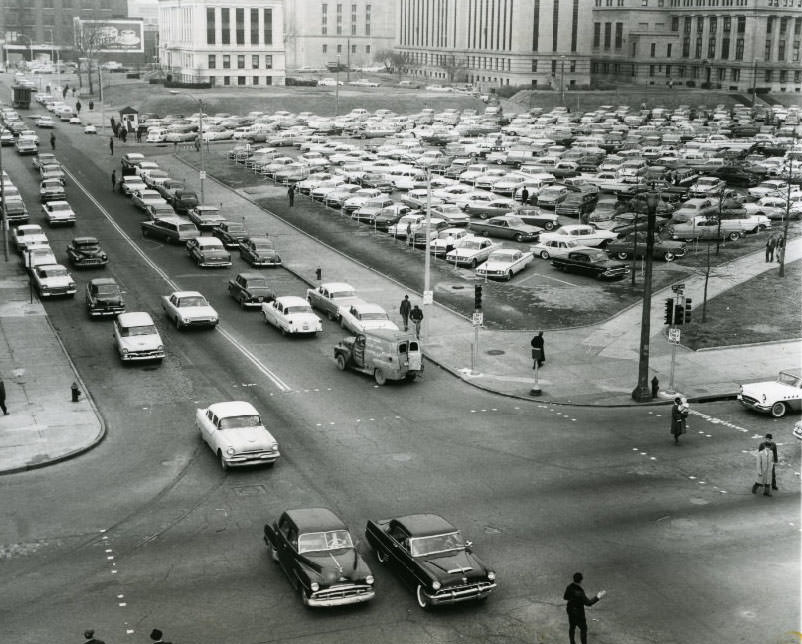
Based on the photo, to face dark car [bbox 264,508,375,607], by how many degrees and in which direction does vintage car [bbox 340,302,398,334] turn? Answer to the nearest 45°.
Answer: approximately 135° to its left

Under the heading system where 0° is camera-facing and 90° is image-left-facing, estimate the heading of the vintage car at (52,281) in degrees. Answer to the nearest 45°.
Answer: approximately 315°

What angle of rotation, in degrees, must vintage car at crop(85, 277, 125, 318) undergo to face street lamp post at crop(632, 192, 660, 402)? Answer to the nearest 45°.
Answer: approximately 45° to its left

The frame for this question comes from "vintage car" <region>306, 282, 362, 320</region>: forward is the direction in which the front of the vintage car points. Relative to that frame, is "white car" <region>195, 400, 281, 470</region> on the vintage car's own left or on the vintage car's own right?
on the vintage car's own left

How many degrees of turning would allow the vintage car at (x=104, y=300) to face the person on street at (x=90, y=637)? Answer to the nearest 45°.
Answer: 0° — it already faces them

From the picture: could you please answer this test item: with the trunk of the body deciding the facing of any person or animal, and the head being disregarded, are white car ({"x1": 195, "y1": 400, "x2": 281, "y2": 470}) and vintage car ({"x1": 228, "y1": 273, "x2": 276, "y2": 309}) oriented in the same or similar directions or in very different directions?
very different directions

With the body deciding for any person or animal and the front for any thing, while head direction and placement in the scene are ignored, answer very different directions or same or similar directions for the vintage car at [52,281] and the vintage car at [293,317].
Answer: very different directions
